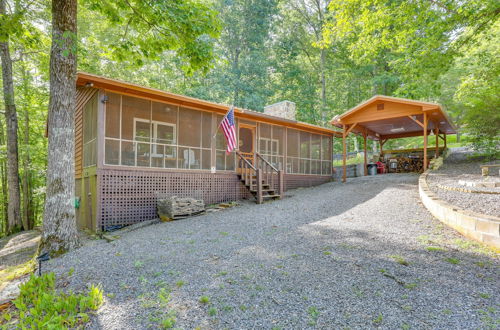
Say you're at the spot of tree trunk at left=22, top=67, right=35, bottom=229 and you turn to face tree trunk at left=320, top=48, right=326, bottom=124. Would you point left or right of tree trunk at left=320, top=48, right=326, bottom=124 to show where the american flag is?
right

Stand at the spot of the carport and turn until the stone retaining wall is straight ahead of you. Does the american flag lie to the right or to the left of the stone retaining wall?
right

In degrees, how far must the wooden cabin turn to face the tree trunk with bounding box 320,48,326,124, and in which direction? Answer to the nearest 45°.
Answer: approximately 90° to its left

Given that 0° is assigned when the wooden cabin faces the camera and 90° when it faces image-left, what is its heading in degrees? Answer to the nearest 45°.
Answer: approximately 315°
